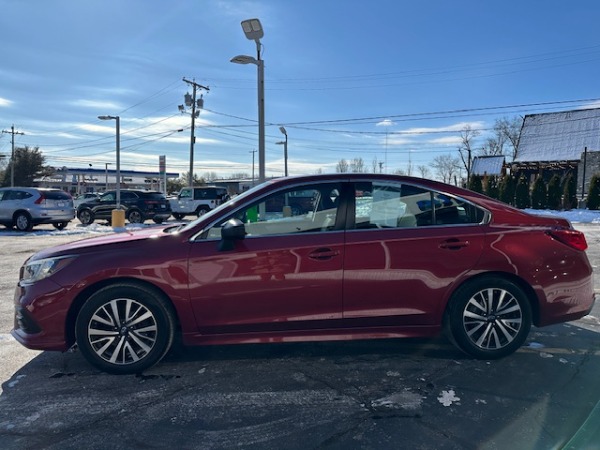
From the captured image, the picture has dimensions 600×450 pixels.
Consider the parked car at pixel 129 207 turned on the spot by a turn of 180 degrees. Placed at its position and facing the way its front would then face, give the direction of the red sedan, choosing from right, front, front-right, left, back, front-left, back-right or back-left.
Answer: front-right

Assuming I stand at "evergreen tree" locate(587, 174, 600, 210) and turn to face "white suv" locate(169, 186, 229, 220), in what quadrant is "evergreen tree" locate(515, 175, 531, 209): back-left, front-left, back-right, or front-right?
front-right

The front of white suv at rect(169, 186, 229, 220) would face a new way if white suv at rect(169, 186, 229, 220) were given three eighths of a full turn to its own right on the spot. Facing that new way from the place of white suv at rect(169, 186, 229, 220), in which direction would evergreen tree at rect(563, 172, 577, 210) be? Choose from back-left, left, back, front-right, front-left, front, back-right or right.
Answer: front

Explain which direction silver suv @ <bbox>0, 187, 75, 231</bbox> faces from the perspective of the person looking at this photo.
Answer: facing away from the viewer and to the left of the viewer

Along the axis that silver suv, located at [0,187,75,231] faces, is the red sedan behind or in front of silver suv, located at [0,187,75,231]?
behind

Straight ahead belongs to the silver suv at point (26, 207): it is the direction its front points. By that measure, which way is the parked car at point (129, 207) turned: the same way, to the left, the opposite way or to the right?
the same way

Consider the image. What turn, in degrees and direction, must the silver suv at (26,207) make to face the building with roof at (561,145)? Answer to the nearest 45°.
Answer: approximately 135° to its right

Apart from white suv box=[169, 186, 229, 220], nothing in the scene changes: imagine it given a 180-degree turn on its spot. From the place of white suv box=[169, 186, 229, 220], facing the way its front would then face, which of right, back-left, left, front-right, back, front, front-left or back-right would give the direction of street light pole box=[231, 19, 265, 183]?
front-right

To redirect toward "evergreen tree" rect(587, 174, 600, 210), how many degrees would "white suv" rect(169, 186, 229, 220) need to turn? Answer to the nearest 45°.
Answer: approximately 135° to its right

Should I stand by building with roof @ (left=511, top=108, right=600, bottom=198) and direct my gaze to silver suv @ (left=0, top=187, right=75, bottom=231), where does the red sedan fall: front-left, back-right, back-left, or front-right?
front-left

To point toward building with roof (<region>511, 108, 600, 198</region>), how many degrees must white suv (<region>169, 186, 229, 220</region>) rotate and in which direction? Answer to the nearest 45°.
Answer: approximately 135° to its right

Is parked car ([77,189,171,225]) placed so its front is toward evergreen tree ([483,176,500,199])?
no

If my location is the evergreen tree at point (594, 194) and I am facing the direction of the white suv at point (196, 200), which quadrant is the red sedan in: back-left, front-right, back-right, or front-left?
front-left

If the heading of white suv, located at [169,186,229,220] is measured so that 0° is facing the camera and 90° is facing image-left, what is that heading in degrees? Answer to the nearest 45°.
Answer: approximately 135°

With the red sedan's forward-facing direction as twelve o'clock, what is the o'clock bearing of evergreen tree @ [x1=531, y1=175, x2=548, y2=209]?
The evergreen tree is roughly at 4 o'clock from the red sedan.

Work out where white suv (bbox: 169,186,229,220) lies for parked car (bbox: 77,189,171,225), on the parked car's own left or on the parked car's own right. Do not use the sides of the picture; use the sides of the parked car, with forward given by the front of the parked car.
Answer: on the parked car's own right

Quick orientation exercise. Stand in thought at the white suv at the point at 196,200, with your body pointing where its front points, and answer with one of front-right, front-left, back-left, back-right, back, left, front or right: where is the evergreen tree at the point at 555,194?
back-right

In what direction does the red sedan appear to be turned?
to the viewer's left
